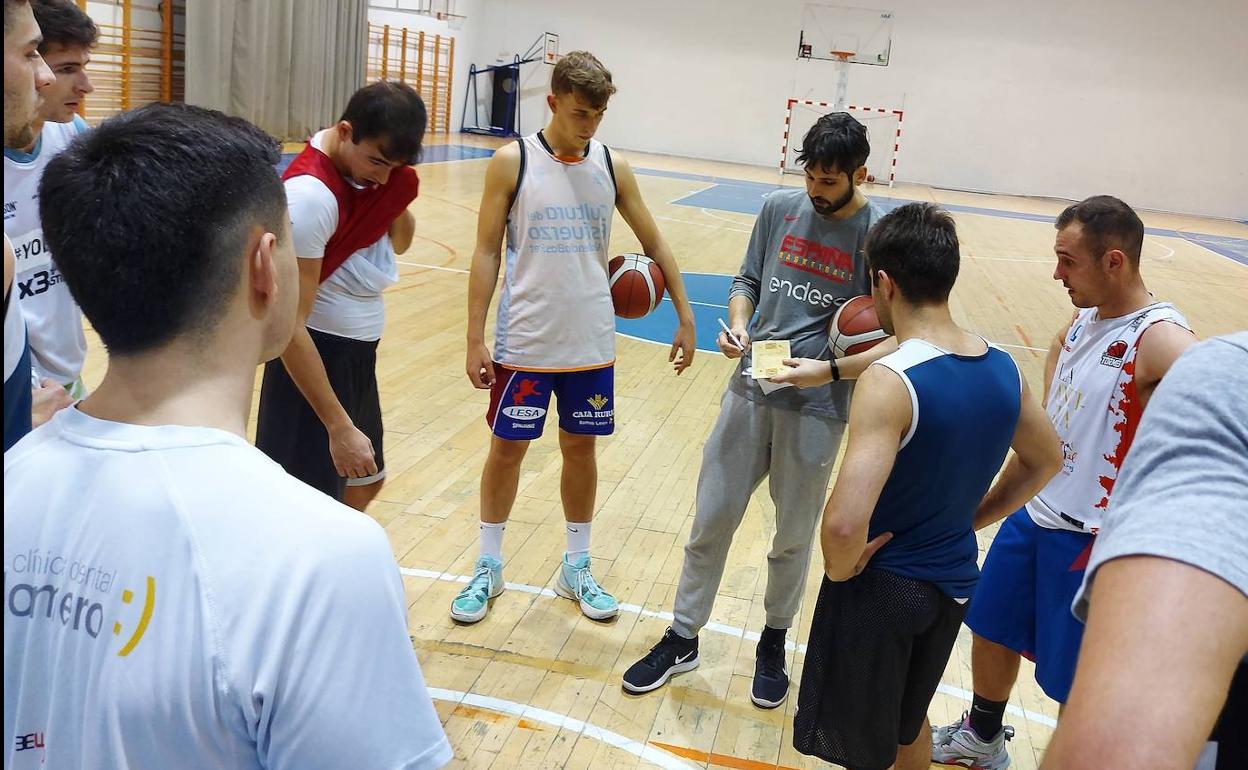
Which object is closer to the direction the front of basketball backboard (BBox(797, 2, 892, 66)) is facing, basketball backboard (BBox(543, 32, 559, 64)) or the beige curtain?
the beige curtain

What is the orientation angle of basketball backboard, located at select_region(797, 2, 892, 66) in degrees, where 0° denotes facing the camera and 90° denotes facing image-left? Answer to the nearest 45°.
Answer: approximately 0°

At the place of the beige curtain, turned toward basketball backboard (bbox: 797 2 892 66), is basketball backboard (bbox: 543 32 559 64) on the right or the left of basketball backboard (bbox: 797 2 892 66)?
left

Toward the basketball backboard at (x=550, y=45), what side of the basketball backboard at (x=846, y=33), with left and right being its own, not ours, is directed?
right

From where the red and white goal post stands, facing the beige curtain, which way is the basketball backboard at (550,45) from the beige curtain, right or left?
right

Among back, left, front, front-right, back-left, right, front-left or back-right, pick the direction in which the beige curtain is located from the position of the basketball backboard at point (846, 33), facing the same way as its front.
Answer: front-right
